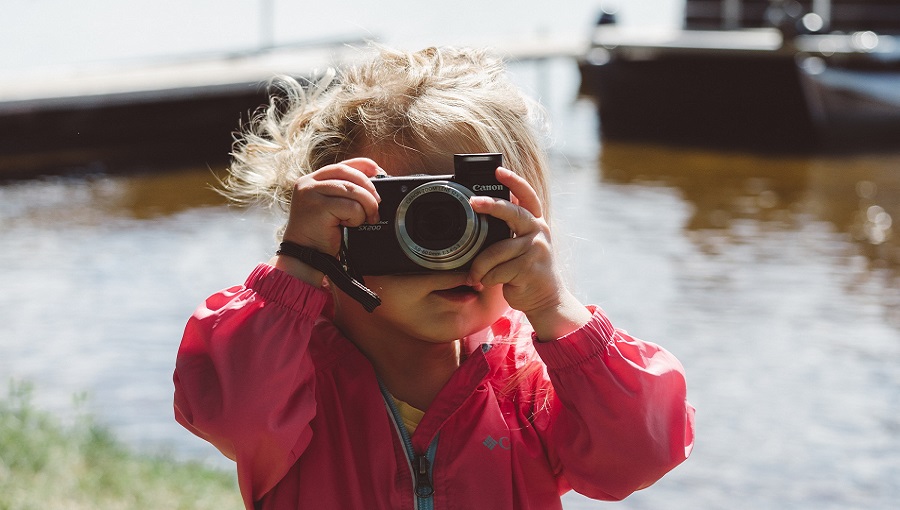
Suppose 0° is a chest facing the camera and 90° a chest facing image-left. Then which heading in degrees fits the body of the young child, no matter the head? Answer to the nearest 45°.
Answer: approximately 0°

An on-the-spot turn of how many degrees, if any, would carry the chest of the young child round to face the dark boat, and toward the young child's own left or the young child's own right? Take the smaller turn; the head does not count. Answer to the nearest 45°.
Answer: approximately 180°

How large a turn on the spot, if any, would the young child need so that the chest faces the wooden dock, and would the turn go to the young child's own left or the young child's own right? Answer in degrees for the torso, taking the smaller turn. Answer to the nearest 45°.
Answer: approximately 180°
